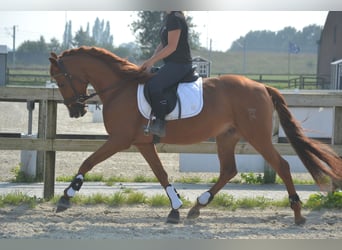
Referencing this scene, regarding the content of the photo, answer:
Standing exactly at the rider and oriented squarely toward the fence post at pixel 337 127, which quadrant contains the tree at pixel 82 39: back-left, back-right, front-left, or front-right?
front-left

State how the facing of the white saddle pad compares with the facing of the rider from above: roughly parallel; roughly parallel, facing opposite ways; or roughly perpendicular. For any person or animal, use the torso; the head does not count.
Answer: roughly parallel

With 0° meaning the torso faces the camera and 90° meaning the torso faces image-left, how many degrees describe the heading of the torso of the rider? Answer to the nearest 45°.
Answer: approximately 90°

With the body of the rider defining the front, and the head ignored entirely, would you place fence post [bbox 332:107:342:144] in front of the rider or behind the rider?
behind

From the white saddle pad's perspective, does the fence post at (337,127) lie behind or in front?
behind

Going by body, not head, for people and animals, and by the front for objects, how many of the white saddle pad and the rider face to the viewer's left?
2

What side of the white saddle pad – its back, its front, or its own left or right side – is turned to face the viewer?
left

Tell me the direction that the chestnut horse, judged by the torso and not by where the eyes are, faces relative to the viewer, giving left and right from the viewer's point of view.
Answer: facing to the left of the viewer
